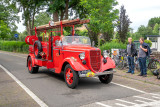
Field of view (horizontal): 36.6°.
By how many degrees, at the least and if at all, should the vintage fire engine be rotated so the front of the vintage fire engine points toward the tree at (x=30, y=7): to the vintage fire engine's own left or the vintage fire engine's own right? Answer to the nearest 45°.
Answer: approximately 135° to the vintage fire engine's own left

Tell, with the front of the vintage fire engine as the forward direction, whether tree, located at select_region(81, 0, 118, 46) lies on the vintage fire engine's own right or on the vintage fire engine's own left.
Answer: on the vintage fire engine's own left

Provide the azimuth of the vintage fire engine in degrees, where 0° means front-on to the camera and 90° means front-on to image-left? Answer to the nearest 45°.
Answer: approximately 315°

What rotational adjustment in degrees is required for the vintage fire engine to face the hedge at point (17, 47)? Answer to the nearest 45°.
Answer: approximately 135° to its left

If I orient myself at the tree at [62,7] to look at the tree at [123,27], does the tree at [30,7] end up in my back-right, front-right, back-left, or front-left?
back-left

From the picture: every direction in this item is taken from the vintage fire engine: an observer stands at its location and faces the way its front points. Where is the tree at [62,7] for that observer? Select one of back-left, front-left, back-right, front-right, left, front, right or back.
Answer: back-left
